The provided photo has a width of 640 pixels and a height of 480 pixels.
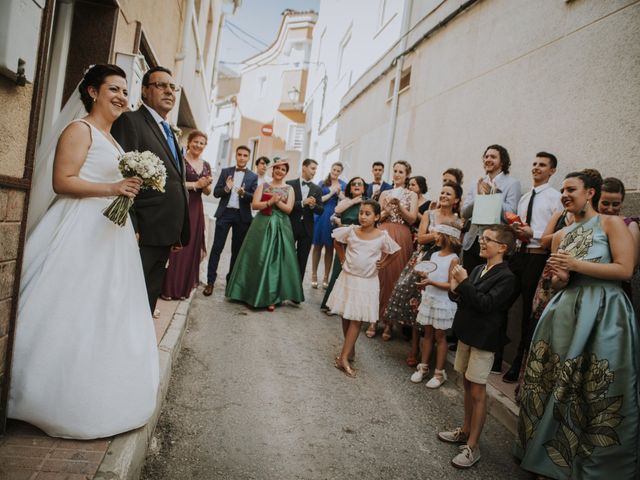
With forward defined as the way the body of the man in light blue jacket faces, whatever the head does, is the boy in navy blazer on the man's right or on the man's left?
on the man's left

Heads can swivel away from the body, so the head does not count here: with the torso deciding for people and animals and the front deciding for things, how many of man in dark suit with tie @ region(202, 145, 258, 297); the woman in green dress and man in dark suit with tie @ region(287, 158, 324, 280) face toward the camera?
3

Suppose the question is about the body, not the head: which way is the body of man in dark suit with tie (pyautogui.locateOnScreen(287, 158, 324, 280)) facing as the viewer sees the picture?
toward the camera

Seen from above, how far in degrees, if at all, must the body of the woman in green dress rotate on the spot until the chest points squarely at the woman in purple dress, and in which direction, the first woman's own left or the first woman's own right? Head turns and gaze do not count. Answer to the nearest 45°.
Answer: approximately 45° to the first woman's own right

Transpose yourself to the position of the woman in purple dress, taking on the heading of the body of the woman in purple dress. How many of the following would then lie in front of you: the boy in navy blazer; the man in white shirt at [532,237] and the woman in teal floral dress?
3

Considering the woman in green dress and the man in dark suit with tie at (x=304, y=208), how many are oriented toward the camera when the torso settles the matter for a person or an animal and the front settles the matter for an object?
2

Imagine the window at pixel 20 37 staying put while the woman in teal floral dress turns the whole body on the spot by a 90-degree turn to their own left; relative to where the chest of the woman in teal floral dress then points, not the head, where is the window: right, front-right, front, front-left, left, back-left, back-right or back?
right

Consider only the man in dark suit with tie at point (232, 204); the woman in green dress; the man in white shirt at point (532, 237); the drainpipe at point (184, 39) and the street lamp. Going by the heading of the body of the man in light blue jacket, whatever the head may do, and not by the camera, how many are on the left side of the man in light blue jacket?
1

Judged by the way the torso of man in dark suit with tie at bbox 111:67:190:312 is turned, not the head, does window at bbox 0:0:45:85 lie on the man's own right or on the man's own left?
on the man's own right

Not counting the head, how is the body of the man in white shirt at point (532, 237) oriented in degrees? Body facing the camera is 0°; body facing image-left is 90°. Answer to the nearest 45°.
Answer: approximately 45°

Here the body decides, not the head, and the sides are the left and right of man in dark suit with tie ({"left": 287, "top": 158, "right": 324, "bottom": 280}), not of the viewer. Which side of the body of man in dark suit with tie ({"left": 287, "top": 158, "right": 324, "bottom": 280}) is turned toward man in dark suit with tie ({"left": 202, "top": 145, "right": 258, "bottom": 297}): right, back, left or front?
right

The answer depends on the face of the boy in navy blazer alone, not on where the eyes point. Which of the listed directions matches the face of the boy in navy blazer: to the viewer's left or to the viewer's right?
to the viewer's left

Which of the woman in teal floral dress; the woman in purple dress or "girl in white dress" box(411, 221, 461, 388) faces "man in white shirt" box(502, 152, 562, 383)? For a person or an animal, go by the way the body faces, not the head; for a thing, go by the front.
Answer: the woman in purple dress
